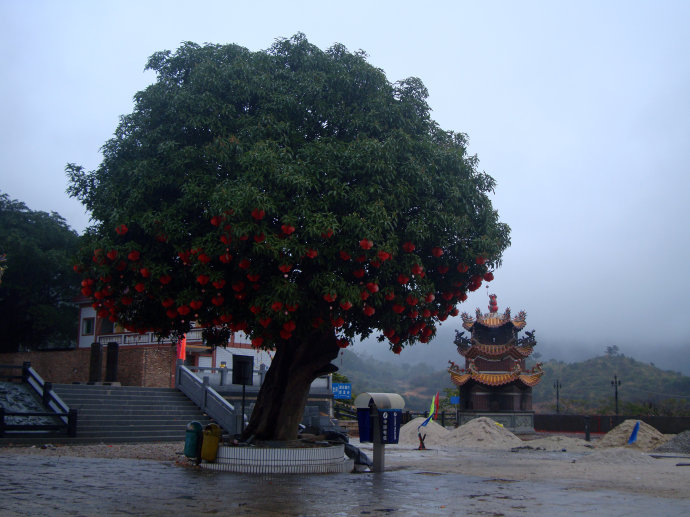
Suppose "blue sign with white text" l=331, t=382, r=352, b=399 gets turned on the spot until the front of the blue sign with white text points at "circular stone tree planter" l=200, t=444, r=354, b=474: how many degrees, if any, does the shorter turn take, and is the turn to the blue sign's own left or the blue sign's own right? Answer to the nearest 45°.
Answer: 0° — it already faces it

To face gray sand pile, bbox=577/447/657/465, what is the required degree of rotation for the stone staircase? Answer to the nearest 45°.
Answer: approximately 45° to its left

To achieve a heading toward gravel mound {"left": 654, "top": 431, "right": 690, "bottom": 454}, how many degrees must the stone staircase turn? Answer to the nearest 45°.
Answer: approximately 90° to its left

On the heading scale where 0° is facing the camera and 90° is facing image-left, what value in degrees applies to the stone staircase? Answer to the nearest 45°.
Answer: approximately 0°

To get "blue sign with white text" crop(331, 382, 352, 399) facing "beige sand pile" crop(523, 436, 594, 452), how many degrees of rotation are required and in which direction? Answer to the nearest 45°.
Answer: approximately 45° to its left

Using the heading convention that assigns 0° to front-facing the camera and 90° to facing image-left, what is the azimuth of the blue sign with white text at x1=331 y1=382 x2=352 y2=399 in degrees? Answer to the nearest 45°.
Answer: approximately 0°

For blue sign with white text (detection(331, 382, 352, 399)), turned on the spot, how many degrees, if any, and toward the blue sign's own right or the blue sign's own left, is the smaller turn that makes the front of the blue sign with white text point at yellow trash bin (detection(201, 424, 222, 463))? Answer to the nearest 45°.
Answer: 0° — it already faces it

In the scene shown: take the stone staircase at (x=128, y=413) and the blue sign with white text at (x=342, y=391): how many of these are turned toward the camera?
2
